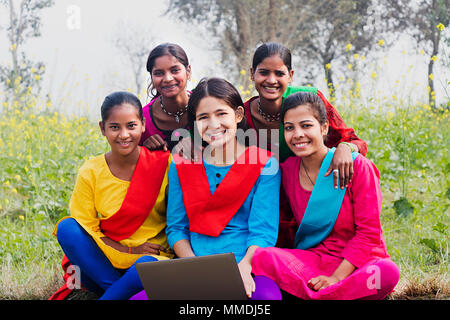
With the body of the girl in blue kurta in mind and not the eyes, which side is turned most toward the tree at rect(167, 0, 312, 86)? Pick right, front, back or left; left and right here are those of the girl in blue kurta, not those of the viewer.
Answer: back

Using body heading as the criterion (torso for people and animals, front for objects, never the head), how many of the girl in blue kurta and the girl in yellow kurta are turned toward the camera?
2

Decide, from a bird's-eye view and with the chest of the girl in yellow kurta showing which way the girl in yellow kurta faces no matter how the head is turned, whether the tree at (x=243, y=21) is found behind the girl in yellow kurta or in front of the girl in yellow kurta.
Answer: behind

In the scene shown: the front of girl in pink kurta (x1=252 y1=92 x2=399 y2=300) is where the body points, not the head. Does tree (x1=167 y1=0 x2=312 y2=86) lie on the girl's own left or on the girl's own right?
on the girl's own right
